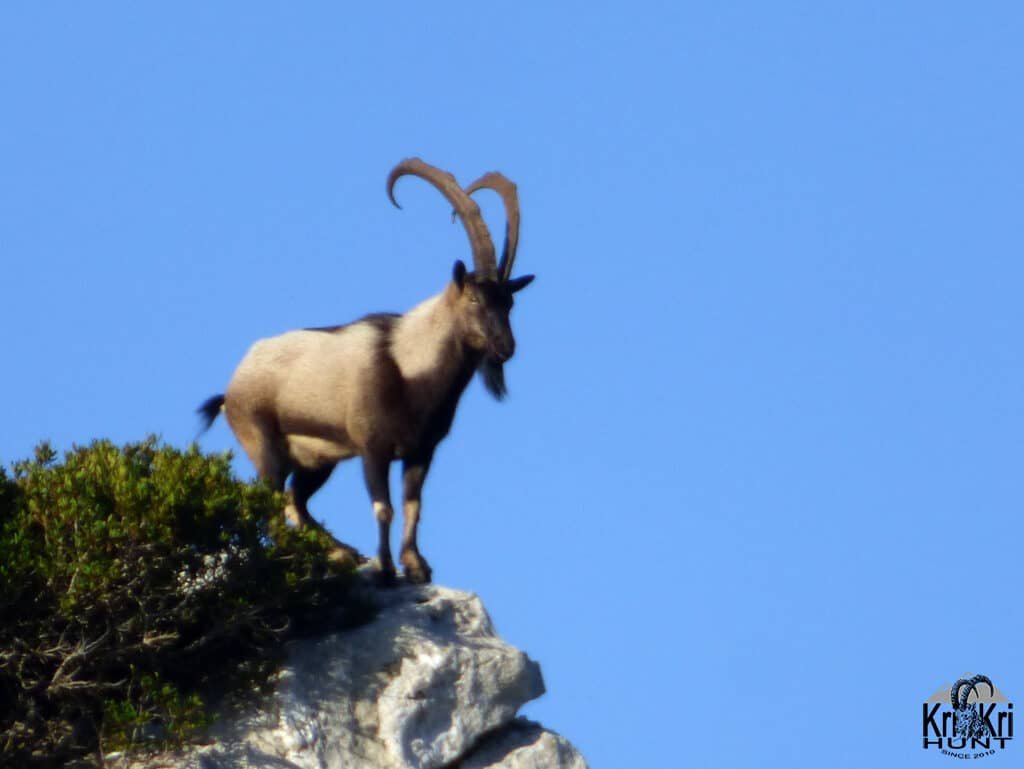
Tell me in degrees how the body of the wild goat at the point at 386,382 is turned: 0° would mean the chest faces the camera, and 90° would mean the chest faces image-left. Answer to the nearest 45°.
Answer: approximately 315°
